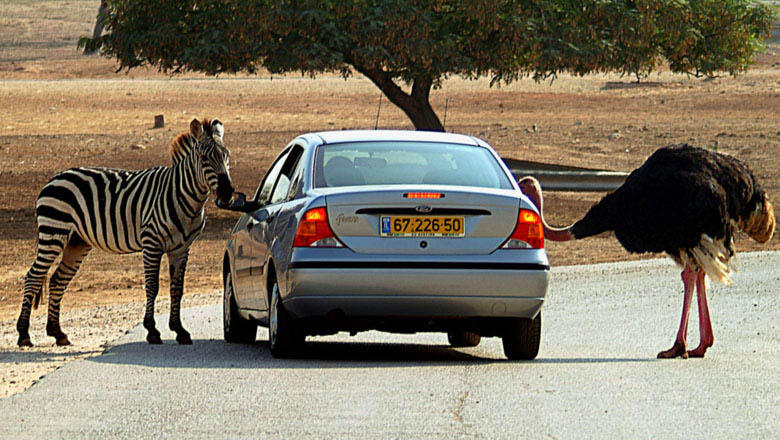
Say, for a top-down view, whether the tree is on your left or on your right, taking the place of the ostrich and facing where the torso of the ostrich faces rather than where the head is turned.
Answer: on your right

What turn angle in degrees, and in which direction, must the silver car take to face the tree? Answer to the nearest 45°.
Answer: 0° — it already faces it

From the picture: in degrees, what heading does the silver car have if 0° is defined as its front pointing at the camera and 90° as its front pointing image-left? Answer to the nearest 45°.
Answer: approximately 180°

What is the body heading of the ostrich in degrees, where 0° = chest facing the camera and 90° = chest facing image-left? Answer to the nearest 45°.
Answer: approximately 90°

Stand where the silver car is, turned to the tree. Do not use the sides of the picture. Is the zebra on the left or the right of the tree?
left

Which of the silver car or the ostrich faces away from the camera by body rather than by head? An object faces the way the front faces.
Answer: the silver car

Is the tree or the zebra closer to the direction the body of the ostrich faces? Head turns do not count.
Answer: the zebra

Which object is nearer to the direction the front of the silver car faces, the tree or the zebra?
the tree

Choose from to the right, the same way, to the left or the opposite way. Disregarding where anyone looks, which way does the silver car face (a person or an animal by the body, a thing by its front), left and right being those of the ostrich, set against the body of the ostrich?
to the right

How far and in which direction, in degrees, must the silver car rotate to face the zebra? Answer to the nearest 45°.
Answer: approximately 45° to its left

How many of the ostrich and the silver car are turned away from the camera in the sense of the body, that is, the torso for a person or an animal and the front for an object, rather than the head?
1
